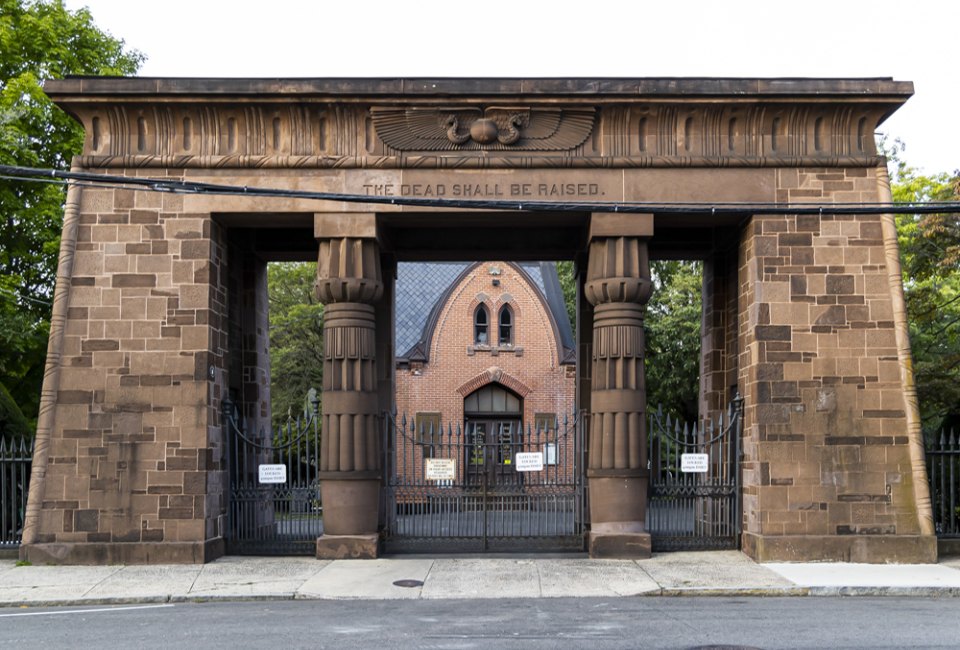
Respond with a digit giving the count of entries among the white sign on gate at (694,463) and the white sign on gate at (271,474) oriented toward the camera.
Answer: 2

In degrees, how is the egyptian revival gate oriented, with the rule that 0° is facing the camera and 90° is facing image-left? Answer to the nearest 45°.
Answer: approximately 0°

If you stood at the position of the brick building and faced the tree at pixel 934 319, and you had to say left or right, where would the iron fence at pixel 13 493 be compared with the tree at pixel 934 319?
right

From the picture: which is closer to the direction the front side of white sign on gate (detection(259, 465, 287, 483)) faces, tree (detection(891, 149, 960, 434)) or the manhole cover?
the manhole cover

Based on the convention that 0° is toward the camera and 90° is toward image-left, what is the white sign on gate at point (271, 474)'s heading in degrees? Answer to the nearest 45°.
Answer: approximately 0°

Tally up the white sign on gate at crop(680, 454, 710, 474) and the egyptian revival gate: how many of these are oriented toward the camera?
2

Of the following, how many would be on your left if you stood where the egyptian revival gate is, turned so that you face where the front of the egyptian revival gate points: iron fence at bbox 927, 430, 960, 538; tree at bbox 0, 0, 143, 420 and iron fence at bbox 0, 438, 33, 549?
1

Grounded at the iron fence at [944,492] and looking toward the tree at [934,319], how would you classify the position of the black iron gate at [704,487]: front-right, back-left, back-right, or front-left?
back-left

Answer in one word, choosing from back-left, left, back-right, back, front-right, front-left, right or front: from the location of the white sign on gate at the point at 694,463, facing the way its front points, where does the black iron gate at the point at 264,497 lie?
right

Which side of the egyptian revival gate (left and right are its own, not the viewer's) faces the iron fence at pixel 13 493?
right
